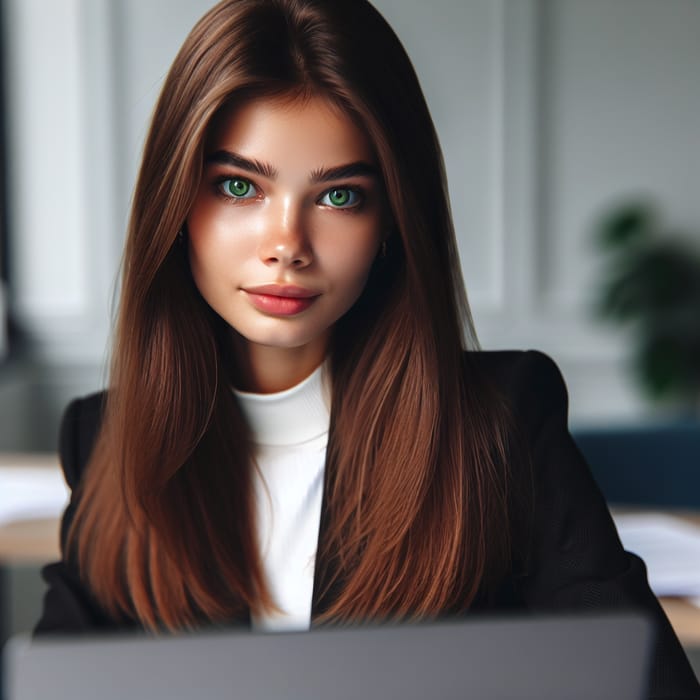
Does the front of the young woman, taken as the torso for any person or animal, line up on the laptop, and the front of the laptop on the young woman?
yes

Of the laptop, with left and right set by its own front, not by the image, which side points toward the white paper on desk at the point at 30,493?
front

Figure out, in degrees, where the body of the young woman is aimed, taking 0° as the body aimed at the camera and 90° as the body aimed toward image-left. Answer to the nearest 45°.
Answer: approximately 0°

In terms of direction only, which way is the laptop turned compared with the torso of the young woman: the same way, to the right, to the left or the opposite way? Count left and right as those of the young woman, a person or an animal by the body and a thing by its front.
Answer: the opposite way

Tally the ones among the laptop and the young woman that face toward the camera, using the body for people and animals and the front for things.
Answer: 1

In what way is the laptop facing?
away from the camera

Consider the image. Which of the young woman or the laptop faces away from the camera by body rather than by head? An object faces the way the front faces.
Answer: the laptop

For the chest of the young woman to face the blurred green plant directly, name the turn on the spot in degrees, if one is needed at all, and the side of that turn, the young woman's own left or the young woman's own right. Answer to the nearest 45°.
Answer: approximately 180°
